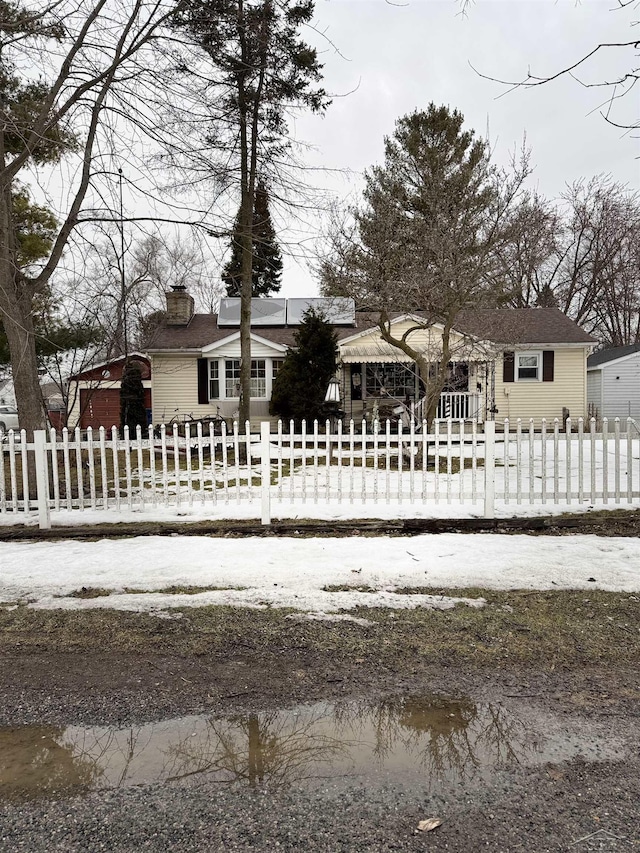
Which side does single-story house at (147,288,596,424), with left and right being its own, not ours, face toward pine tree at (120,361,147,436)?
right

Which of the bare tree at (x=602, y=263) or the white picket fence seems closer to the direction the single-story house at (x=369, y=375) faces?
the white picket fence

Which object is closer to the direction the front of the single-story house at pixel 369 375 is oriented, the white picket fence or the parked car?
the white picket fence

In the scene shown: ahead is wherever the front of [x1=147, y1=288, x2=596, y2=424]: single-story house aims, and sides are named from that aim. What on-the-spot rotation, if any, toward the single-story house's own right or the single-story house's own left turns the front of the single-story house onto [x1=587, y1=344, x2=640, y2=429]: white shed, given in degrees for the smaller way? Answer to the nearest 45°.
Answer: approximately 135° to the single-story house's own left

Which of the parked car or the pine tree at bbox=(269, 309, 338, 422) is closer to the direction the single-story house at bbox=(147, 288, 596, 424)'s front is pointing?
the pine tree

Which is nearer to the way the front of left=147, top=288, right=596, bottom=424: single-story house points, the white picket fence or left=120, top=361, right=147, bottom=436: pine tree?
the white picket fence

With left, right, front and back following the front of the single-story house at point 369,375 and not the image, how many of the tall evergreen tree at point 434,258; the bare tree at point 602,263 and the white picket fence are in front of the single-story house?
2

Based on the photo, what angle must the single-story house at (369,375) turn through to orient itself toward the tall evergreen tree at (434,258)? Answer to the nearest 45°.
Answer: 0° — it already faces it

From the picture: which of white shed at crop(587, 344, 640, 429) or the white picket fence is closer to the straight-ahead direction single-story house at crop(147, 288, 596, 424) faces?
the white picket fence

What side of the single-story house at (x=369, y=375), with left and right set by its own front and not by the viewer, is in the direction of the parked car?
right

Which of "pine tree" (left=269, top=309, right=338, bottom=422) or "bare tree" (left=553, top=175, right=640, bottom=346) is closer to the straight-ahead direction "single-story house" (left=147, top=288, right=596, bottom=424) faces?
the pine tree

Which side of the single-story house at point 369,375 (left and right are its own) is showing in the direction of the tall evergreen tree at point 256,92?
front

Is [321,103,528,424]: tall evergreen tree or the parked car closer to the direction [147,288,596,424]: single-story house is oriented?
the tall evergreen tree
